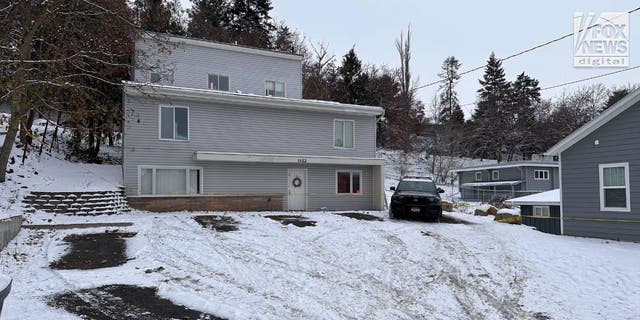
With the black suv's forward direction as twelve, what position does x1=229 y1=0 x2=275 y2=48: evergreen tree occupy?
The evergreen tree is roughly at 5 o'clock from the black suv.

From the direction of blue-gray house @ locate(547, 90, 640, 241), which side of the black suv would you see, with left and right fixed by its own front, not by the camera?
left

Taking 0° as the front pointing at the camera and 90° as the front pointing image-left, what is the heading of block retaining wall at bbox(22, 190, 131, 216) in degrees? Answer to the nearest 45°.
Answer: approximately 0°

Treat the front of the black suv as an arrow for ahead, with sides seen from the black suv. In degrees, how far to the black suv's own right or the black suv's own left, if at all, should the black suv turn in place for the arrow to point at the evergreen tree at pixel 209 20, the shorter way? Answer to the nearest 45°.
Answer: approximately 135° to the black suv's own right

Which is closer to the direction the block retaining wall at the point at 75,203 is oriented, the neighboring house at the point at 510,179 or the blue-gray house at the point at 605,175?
the blue-gray house

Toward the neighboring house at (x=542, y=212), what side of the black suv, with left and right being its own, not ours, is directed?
left

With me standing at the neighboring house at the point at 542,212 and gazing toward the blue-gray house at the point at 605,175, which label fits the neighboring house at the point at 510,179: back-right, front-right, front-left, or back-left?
back-left

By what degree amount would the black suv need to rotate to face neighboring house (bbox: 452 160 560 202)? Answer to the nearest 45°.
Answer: approximately 180°

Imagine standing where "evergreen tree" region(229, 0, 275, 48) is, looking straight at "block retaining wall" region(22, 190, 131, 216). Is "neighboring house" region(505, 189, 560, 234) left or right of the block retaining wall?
left

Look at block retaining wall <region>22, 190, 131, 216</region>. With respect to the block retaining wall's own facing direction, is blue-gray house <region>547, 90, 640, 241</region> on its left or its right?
on its left
